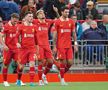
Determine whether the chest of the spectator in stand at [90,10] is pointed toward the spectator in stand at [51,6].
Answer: no

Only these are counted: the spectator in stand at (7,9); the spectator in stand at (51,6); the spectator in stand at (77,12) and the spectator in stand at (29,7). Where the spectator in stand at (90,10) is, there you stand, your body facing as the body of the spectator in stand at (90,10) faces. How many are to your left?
0

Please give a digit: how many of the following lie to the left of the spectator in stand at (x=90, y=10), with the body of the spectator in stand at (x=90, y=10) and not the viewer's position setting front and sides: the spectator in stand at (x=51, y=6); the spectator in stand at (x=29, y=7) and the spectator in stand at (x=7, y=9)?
0

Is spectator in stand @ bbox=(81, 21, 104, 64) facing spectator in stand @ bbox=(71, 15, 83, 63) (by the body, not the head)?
no

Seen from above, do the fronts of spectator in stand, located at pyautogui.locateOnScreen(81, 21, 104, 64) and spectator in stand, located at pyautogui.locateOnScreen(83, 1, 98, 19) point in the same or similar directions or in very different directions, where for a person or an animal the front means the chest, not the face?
same or similar directions

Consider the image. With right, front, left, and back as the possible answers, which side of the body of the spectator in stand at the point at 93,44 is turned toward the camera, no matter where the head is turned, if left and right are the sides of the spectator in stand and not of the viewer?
front

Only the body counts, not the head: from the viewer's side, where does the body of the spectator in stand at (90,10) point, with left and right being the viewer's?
facing the viewer

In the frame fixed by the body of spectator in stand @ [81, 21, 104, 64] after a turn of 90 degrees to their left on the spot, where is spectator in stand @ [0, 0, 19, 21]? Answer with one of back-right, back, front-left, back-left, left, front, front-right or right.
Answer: back

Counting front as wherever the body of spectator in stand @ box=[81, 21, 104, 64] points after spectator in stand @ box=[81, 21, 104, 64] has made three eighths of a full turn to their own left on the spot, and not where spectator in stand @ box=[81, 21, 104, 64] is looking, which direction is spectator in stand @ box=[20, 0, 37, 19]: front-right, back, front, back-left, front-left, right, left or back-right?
back-left

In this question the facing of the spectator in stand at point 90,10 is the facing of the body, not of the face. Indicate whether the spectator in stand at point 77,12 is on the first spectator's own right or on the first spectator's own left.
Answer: on the first spectator's own right

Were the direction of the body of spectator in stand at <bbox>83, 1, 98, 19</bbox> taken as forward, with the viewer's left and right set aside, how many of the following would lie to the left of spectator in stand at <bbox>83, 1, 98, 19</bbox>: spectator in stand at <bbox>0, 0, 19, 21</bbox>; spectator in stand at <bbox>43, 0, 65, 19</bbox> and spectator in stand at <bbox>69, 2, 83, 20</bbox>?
0

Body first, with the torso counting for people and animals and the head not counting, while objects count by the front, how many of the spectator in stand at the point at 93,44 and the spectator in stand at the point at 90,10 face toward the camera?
2
